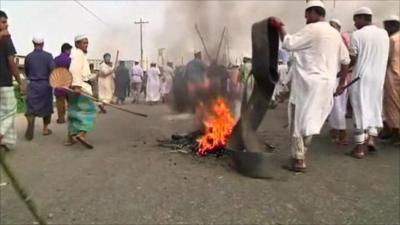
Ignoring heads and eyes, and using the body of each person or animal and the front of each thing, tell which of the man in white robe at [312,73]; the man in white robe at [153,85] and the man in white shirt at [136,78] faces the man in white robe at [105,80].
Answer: the man in white robe at [312,73]

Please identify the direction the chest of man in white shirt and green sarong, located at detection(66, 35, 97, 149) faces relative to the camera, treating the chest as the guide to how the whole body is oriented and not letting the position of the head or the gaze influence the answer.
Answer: to the viewer's right

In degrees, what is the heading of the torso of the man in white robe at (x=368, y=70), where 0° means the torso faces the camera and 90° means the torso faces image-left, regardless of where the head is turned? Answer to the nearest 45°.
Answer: approximately 135°

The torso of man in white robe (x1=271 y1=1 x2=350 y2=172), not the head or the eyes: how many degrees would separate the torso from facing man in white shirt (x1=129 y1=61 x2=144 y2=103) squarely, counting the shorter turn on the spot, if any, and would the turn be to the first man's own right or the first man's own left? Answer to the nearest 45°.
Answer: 0° — they already face them

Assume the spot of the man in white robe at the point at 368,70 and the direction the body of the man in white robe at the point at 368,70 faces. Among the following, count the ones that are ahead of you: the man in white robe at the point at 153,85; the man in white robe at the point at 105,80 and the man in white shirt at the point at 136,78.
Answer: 3

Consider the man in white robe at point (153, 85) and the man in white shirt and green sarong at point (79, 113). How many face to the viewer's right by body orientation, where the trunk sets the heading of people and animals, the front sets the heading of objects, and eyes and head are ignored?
1
